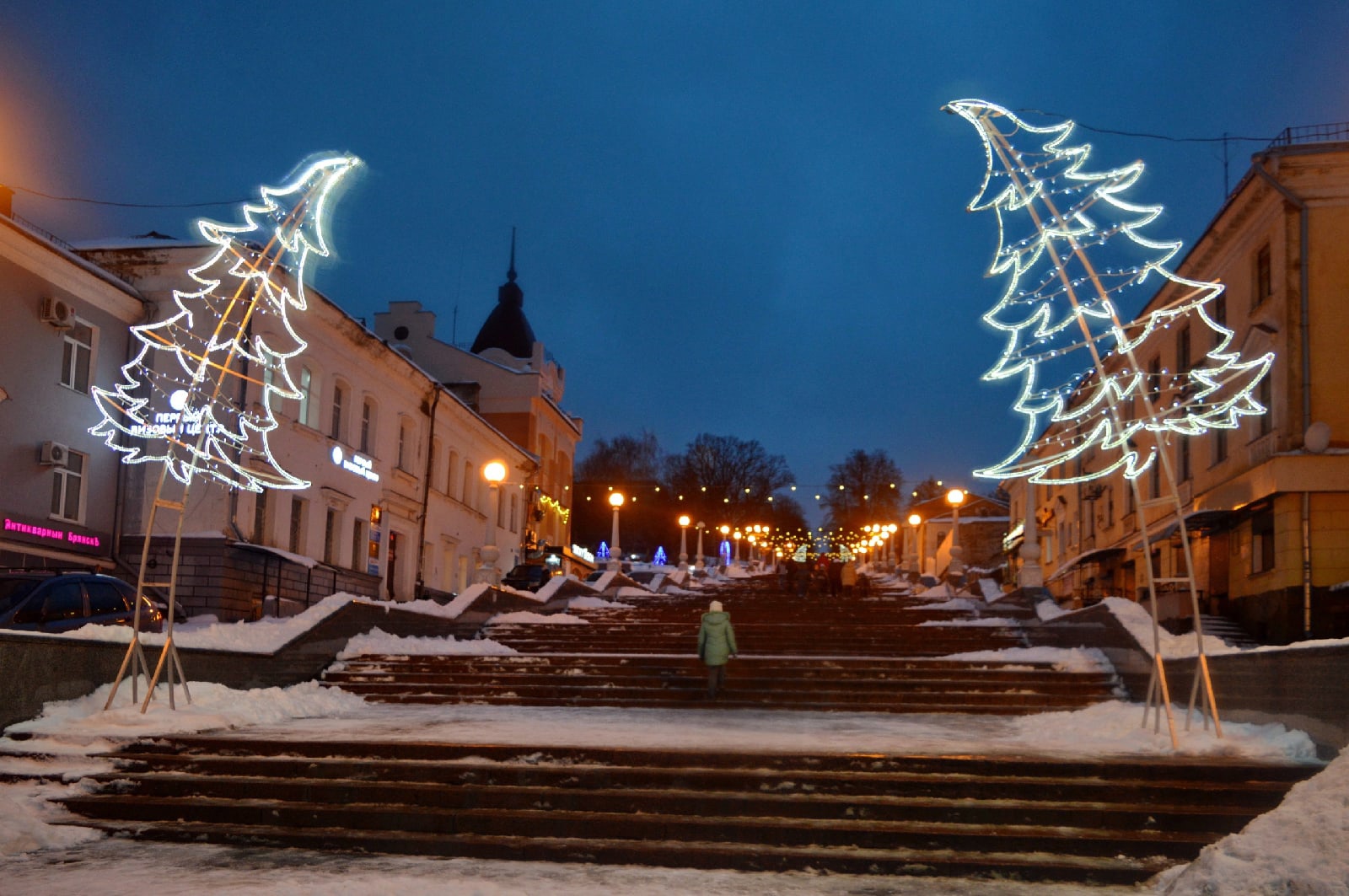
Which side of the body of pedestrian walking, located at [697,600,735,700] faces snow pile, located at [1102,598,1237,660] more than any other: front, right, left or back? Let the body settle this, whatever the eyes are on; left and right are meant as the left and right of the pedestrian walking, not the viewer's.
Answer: right

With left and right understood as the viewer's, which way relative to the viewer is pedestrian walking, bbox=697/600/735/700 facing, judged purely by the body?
facing away from the viewer

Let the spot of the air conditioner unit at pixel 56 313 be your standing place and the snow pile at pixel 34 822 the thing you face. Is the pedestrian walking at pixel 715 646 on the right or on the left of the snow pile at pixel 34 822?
left

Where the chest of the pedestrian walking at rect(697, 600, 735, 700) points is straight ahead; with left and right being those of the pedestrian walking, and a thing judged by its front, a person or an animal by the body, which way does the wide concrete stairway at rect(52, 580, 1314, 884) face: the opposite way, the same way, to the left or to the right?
the opposite way

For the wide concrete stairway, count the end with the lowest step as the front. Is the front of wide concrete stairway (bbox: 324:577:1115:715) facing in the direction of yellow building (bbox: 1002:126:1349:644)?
no

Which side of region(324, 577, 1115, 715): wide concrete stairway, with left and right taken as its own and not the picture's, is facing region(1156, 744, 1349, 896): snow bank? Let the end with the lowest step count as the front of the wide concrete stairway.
front

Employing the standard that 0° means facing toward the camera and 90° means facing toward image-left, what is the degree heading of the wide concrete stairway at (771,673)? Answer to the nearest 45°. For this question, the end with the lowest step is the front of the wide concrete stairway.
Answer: approximately 0°

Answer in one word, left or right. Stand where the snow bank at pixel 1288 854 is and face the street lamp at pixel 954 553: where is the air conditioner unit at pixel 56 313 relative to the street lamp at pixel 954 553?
left

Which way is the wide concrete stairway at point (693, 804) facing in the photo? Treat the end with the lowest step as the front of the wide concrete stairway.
toward the camera

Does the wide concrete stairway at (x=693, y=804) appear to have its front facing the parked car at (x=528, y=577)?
no

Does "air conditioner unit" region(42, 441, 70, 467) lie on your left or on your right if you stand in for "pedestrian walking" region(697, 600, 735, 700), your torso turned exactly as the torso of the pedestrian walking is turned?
on your left

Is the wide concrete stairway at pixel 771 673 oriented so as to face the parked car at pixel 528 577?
no
